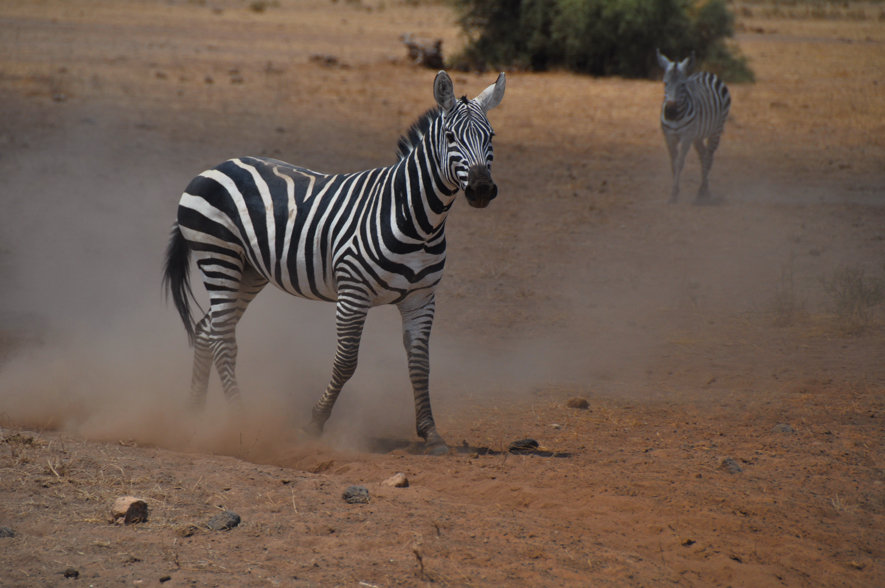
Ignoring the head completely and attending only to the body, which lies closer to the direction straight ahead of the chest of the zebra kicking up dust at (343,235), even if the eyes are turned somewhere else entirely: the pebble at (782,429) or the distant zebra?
the pebble

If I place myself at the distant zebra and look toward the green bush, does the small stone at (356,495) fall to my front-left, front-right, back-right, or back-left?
back-left

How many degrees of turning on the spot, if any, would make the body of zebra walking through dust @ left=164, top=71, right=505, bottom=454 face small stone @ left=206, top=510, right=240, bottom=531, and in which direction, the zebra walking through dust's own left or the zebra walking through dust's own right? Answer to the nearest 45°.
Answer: approximately 45° to the zebra walking through dust's own right

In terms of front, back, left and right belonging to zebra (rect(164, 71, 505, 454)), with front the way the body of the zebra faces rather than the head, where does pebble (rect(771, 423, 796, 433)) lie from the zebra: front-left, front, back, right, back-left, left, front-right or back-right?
front-left

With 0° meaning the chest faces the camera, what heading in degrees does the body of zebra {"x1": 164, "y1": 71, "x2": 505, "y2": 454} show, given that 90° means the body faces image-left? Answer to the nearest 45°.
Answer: approximately 315°

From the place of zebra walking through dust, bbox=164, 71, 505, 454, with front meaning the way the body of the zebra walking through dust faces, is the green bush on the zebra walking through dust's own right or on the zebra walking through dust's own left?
on the zebra walking through dust's own left

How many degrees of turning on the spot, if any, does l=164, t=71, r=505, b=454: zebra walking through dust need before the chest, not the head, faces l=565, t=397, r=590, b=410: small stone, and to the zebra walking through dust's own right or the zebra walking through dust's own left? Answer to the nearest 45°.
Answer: approximately 45° to the zebra walking through dust's own left
